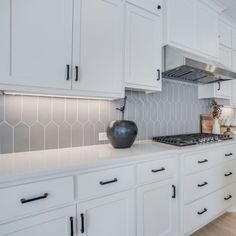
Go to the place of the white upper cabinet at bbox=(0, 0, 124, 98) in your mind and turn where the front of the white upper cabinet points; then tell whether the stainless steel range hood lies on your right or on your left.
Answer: on your left

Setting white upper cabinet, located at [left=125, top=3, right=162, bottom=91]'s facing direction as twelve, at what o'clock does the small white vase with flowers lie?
The small white vase with flowers is roughly at 9 o'clock from the white upper cabinet.

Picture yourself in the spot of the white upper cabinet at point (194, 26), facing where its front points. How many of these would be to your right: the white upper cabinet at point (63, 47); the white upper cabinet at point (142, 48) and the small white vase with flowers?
2

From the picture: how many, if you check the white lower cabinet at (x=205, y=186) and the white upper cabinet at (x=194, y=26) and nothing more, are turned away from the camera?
0

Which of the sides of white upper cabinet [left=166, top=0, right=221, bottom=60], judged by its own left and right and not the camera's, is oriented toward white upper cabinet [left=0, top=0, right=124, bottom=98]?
right

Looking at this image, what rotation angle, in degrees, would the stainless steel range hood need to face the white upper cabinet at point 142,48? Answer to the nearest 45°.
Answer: approximately 90° to its right

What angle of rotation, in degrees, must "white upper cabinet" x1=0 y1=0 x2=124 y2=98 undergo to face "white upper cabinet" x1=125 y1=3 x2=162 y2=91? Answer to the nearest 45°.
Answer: approximately 45° to its left

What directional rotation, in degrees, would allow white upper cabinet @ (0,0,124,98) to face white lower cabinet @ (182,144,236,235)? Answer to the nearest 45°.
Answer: approximately 45° to its left

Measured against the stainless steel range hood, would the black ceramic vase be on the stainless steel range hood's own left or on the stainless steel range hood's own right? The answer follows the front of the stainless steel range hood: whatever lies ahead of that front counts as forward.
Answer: on the stainless steel range hood's own right
